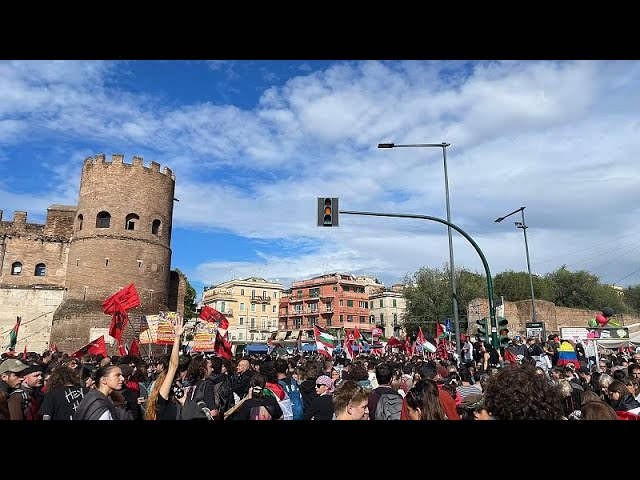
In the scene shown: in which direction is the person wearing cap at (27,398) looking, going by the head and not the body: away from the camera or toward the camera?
toward the camera

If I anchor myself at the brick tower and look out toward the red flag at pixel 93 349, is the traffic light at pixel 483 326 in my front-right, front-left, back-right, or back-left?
front-left

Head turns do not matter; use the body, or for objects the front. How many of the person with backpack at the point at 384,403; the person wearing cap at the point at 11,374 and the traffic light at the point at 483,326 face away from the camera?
1

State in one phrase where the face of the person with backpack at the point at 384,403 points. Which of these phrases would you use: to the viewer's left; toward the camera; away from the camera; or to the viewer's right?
away from the camera

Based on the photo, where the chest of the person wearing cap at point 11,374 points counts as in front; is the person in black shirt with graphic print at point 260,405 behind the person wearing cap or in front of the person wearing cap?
in front

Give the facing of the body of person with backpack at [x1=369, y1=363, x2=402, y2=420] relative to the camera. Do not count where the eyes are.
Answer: away from the camera

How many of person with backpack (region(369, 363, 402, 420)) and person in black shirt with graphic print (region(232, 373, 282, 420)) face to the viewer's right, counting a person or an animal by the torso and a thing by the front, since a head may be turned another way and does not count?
0

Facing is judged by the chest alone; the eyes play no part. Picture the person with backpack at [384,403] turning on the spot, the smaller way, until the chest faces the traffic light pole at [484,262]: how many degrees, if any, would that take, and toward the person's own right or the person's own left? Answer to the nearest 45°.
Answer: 0° — they already face it

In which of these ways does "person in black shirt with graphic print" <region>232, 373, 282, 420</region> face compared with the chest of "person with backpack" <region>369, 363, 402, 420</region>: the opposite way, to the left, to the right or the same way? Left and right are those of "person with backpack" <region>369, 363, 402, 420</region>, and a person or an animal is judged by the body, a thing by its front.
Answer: the same way

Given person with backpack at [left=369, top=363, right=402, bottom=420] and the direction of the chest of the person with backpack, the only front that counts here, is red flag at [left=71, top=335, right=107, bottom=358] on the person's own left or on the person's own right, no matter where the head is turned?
on the person's own left

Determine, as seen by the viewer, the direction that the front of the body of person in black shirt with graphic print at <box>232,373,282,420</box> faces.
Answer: away from the camera

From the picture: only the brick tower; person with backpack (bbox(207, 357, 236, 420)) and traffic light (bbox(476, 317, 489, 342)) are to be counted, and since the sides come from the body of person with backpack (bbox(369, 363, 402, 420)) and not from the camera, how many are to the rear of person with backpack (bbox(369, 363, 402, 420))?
0

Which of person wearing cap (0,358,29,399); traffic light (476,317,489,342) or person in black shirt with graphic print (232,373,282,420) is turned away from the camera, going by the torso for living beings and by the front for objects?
the person in black shirt with graphic print
